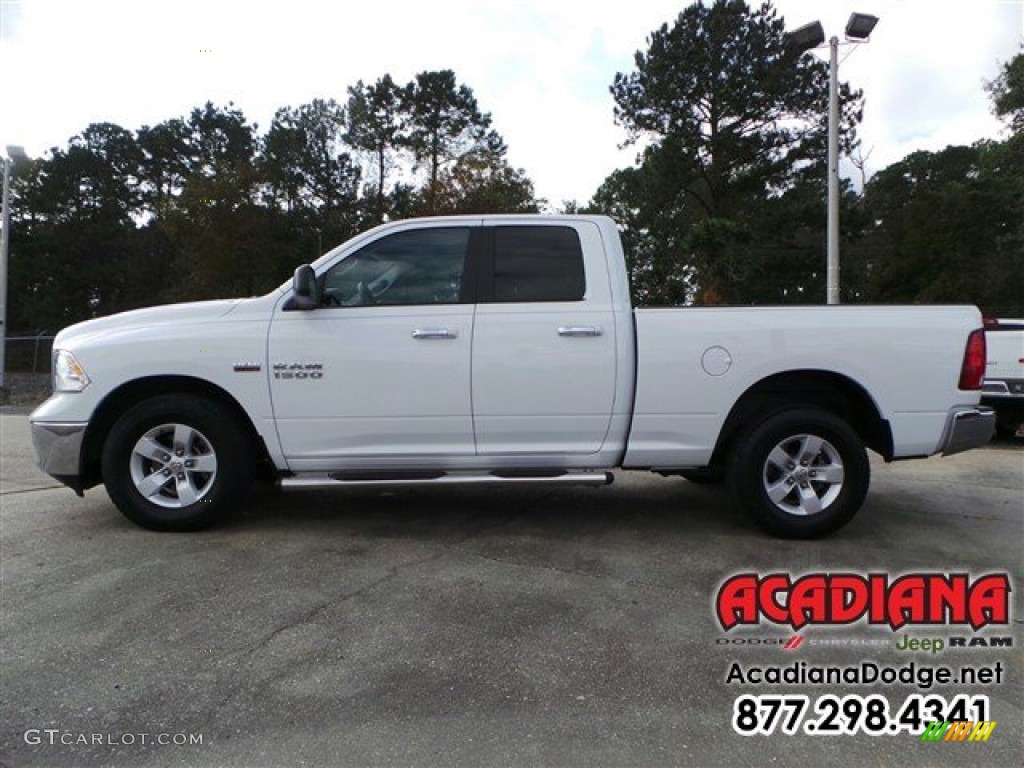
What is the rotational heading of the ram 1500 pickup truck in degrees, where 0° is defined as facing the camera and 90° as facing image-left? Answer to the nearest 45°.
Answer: approximately 90°

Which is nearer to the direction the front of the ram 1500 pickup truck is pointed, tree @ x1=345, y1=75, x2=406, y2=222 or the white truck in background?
the tree

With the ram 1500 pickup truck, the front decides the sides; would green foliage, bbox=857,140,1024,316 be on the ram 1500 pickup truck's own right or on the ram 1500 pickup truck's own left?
on the ram 1500 pickup truck's own right

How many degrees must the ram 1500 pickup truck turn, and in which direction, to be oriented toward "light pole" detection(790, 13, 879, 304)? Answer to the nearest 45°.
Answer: approximately 135° to its right

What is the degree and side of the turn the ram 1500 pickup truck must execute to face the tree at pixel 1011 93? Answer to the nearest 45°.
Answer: approximately 135° to its right

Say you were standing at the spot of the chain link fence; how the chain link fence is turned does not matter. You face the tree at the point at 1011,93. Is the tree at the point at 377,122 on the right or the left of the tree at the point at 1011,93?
left

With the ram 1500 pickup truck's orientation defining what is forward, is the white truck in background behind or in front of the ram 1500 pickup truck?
behind

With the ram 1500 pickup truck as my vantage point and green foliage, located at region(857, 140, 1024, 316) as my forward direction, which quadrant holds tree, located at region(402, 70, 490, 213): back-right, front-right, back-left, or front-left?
front-left

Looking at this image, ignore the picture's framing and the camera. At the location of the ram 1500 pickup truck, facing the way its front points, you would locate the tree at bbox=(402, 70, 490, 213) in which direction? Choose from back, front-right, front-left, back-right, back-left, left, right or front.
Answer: right

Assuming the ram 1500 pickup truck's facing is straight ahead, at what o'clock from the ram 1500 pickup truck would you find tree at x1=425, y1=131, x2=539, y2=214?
The tree is roughly at 3 o'clock from the ram 1500 pickup truck.

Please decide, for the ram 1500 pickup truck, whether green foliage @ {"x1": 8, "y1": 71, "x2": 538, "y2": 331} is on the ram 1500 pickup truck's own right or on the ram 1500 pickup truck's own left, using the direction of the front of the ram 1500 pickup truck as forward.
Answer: on the ram 1500 pickup truck's own right

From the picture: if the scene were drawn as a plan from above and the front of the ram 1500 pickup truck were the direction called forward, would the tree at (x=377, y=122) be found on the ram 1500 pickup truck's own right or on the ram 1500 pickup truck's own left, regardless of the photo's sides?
on the ram 1500 pickup truck's own right

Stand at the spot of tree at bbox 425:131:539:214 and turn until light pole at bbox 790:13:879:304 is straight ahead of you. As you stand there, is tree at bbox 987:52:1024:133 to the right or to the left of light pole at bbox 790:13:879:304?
left

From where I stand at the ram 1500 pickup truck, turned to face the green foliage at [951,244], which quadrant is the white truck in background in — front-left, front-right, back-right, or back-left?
front-right
